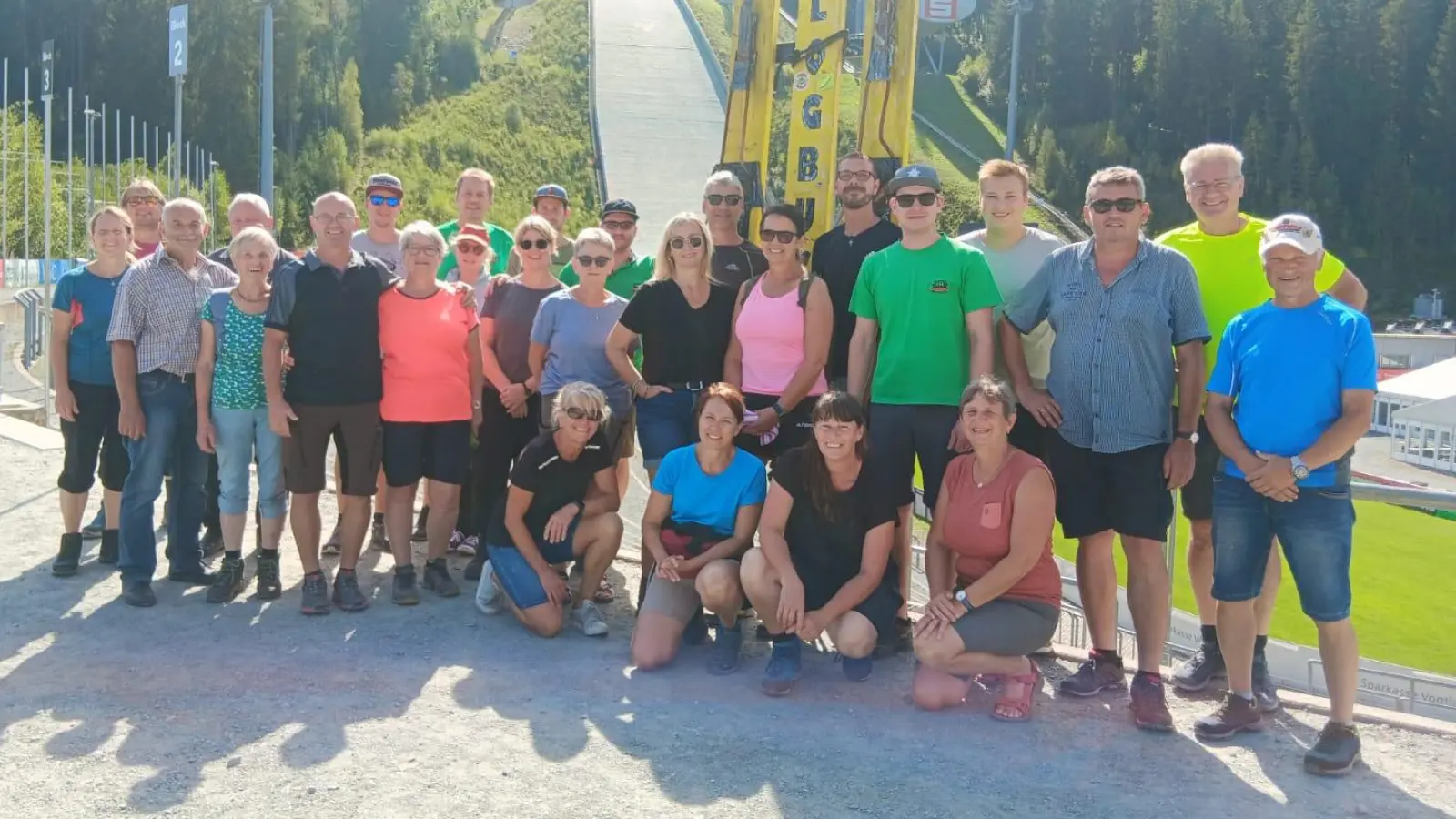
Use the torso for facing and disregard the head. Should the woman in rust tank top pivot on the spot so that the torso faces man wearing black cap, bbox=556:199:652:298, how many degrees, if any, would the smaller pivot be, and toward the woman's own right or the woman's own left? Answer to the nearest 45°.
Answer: approximately 90° to the woman's own right

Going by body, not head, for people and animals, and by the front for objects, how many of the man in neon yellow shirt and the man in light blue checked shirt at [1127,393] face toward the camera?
2

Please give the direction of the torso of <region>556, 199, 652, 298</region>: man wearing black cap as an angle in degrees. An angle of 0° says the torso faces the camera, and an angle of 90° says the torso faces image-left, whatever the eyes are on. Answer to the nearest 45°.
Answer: approximately 0°

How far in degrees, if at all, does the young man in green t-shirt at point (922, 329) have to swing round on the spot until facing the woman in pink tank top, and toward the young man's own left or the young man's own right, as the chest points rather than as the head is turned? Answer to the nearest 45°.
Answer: approximately 135° to the young man's own right

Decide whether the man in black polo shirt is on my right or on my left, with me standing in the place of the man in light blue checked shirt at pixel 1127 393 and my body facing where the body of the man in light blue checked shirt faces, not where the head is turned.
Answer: on my right

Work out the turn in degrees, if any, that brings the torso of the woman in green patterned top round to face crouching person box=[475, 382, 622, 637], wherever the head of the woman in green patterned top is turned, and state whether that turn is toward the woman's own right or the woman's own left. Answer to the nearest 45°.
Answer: approximately 45° to the woman's own left

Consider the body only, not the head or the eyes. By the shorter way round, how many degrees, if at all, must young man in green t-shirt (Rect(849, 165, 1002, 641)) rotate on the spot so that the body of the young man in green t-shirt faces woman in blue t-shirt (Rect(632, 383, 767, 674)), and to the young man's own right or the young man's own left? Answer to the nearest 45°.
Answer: approximately 90° to the young man's own right

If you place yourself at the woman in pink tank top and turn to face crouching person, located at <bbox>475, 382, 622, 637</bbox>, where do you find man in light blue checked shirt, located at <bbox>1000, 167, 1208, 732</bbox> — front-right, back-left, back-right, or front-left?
back-left

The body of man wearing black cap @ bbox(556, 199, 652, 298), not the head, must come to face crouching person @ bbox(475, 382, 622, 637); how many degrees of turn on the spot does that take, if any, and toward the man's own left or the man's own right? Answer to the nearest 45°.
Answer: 0° — they already face them
